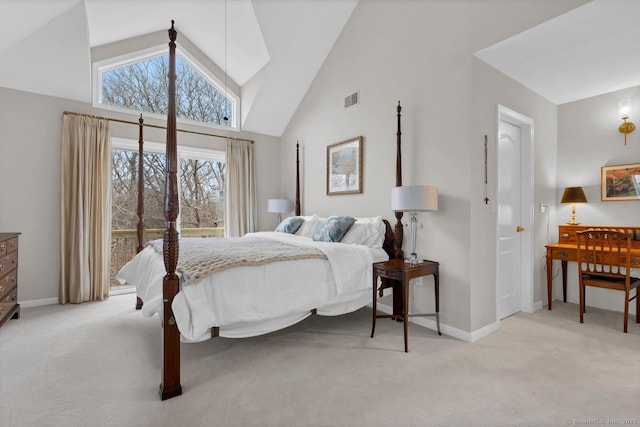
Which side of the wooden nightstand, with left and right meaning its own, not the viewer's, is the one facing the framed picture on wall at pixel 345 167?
right

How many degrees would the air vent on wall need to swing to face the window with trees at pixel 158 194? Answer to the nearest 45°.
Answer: approximately 45° to its right

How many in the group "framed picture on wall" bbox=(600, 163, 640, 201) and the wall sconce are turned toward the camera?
2

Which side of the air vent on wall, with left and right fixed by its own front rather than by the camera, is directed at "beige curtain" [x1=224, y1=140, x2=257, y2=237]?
right

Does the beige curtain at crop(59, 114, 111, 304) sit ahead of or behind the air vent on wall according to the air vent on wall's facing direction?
ahead

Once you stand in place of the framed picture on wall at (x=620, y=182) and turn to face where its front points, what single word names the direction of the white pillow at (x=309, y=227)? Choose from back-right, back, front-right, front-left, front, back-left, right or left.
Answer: front-right

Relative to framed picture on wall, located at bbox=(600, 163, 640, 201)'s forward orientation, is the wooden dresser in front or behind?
in front

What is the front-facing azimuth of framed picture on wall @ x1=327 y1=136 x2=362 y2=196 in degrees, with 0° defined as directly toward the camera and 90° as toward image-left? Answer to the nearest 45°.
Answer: approximately 45°

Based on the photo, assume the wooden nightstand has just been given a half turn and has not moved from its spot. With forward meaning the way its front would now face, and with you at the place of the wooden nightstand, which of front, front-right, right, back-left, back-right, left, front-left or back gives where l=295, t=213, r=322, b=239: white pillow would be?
left
